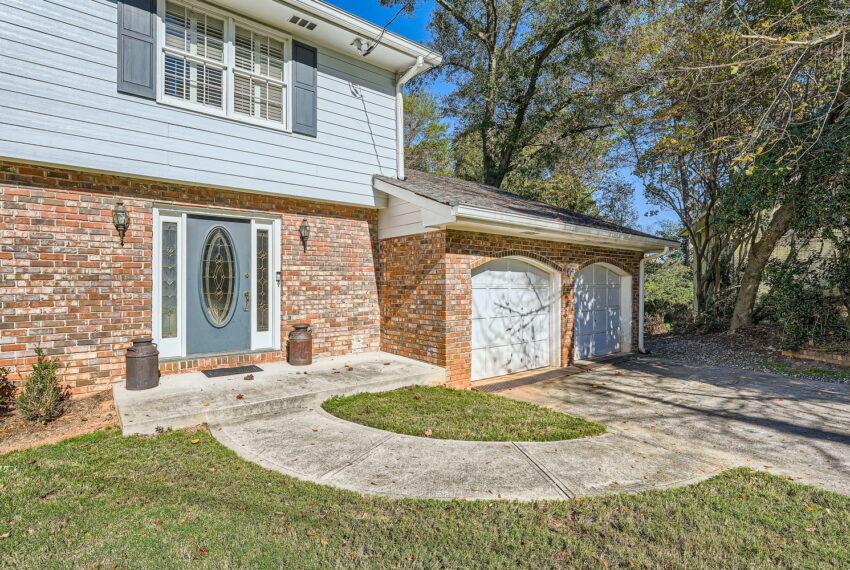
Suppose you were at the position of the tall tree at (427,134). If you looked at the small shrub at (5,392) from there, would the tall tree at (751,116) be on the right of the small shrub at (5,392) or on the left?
left

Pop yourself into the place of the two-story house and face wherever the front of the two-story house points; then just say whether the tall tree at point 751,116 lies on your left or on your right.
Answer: on your left

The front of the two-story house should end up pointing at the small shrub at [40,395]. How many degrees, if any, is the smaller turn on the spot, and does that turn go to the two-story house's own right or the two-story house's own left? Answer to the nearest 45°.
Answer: approximately 90° to the two-story house's own right

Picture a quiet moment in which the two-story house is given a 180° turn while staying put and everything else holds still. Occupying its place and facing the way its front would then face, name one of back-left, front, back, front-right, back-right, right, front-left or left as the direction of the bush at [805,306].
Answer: back-right

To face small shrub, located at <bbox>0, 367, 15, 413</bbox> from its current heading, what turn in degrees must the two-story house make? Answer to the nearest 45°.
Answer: approximately 90° to its right

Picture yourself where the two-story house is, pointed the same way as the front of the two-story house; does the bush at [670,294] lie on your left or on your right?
on your left
